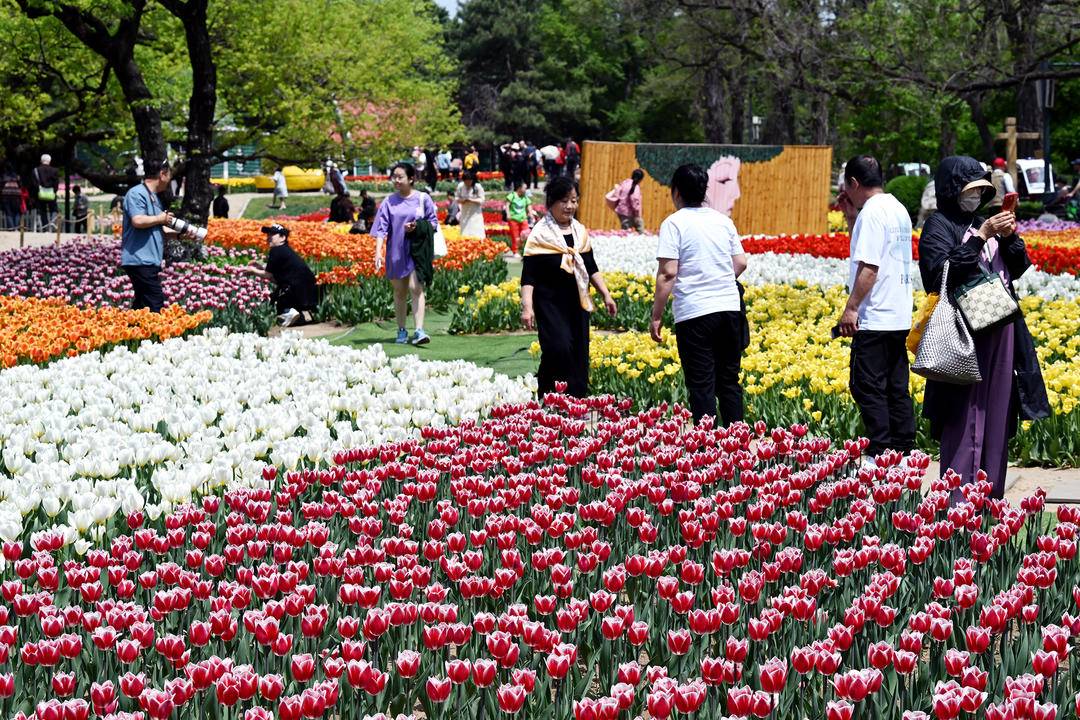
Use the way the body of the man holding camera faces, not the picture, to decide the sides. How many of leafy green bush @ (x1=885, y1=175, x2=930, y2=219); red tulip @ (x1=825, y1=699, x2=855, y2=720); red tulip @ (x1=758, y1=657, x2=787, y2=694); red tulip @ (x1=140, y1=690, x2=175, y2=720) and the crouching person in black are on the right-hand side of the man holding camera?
3

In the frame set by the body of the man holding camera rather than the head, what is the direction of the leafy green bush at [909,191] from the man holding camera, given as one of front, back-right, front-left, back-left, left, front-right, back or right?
front-left

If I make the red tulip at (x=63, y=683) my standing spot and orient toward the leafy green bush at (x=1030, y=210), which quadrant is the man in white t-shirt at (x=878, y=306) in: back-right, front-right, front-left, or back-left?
front-right

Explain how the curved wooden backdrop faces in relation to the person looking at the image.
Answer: facing the viewer

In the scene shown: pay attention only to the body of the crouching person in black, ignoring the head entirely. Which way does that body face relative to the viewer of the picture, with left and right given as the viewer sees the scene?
facing to the left of the viewer

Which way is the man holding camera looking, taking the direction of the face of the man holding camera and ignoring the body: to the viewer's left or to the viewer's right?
to the viewer's right

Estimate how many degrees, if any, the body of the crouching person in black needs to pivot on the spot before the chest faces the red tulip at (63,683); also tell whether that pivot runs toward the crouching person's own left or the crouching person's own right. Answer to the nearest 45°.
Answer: approximately 90° to the crouching person's own left

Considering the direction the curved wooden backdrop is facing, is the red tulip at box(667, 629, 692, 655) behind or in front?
in front

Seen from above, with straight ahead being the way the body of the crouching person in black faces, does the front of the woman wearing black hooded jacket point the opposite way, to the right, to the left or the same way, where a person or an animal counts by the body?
to the left

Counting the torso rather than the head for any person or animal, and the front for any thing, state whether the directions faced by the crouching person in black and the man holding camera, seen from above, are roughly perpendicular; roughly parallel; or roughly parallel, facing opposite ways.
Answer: roughly parallel, facing opposite ways

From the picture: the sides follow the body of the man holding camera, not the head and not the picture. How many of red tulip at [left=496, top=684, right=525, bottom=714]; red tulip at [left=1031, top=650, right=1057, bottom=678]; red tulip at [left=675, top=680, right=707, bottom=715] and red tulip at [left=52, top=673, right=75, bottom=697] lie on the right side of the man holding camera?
4

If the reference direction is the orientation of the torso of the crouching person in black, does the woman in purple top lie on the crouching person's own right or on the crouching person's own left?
on the crouching person's own left

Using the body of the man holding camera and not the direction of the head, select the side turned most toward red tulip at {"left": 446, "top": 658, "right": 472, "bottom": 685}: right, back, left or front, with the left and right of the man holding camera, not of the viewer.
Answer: right

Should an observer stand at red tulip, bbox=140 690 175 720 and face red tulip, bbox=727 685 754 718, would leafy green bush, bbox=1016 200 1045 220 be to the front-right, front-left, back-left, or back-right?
front-left

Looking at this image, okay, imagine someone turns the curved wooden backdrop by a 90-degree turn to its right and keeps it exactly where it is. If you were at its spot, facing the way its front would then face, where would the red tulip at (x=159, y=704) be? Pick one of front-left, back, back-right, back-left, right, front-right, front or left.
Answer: left

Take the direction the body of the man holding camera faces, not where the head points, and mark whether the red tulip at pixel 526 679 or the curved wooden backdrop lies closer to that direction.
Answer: the curved wooden backdrop

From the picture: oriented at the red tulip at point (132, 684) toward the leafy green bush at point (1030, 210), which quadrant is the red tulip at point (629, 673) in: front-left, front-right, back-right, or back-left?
front-right

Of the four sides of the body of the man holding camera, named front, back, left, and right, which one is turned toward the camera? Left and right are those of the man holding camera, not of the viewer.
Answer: right

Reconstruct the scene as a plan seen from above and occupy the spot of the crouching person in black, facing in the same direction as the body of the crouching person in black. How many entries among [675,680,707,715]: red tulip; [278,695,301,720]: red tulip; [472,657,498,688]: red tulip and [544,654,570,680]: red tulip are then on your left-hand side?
4

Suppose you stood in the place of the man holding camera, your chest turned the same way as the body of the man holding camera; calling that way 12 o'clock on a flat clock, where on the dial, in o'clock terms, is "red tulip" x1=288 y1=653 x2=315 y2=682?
The red tulip is roughly at 3 o'clock from the man holding camera.
